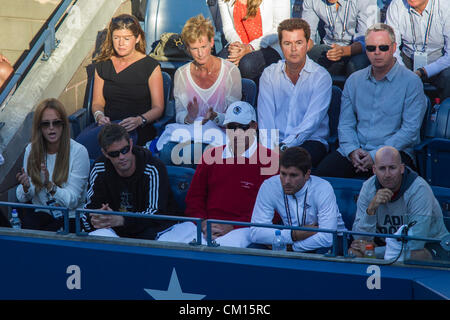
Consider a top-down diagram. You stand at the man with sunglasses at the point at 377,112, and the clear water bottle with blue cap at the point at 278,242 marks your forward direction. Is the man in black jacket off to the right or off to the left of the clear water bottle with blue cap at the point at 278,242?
right

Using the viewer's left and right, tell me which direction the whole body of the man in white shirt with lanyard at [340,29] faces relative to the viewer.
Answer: facing the viewer

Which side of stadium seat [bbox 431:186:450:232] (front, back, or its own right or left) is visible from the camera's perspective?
front

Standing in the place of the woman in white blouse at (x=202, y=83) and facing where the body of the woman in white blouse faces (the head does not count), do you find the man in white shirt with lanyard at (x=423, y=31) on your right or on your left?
on your left

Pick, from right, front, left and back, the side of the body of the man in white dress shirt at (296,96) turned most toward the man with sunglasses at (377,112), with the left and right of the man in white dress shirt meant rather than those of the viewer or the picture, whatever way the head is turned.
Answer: left

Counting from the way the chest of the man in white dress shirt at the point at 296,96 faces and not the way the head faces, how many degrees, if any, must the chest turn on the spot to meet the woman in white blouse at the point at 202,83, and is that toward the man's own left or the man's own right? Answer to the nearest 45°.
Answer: approximately 90° to the man's own right

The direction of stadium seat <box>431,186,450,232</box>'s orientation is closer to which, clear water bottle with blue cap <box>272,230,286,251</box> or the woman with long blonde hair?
the clear water bottle with blue cap

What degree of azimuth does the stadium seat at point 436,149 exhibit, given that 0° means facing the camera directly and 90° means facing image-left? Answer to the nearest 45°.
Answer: approximately 45°

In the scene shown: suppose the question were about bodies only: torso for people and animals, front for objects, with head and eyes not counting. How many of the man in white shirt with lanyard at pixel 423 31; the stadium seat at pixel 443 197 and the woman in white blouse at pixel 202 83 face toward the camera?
3

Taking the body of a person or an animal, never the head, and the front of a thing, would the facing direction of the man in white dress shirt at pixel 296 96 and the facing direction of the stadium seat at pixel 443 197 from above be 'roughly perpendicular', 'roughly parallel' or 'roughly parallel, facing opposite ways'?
roughly parallel

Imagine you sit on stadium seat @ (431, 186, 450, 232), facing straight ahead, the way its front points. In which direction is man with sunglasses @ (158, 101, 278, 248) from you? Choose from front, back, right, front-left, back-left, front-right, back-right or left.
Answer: right

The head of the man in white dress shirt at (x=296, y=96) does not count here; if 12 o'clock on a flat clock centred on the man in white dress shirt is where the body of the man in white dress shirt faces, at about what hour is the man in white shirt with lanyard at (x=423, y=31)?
The man in white shirt with lanyard is roughly at 8 o'clock from the man in white dress shirt.

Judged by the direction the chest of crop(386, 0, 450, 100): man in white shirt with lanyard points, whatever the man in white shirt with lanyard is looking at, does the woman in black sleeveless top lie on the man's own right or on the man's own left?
on the man's own right

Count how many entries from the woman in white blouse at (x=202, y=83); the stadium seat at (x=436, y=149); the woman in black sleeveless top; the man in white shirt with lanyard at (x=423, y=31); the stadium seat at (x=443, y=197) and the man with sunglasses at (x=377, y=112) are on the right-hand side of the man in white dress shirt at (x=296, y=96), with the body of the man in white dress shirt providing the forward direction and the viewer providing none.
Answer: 2

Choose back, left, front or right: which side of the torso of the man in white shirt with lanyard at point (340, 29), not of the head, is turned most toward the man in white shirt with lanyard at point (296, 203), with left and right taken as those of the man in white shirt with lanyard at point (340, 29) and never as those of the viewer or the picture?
front

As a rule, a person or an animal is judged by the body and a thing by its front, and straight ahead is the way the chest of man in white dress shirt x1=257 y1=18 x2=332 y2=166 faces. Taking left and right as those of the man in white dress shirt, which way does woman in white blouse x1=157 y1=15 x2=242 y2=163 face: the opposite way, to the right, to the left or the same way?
the same way

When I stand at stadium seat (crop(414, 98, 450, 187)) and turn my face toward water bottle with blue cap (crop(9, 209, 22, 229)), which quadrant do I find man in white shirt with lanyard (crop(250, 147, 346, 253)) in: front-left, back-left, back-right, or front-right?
front-left

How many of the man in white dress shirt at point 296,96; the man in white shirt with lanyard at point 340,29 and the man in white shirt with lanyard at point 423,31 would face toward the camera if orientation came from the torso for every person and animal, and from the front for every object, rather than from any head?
3
